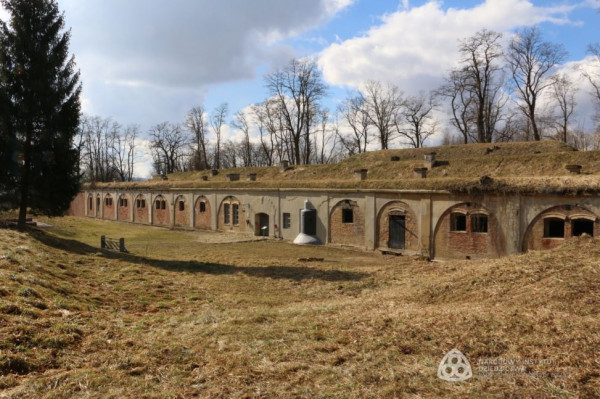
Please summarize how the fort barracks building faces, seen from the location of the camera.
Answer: facing the viewer and to the left of the viewer

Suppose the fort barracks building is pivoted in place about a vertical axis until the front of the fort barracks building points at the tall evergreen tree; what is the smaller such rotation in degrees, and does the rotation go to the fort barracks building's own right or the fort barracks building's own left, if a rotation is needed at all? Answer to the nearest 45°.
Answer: approximately 45° to the fort barracks building's own right
